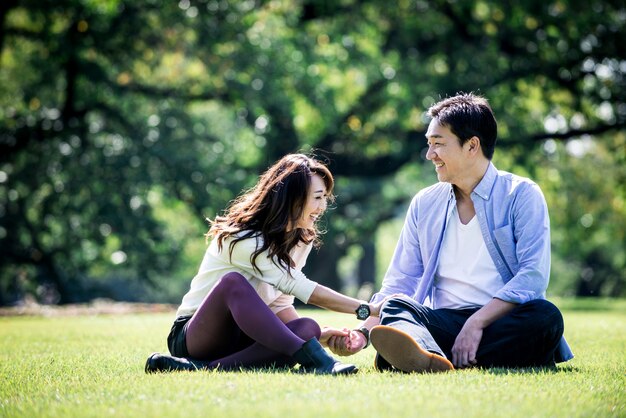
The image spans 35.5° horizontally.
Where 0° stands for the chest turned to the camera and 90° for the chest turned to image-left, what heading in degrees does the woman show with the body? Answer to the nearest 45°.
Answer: approximately 270°

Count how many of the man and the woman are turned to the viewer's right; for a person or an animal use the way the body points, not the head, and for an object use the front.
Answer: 1

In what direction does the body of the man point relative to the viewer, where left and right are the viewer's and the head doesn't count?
facing the viewer and to the left of the viewer

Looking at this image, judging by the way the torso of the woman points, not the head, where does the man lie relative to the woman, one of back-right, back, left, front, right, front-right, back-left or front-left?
front

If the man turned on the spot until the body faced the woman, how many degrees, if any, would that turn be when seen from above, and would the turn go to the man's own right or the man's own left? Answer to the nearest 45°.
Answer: approximately 45° to the man's own right

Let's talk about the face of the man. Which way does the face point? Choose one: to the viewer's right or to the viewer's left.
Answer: to the viewer's left
